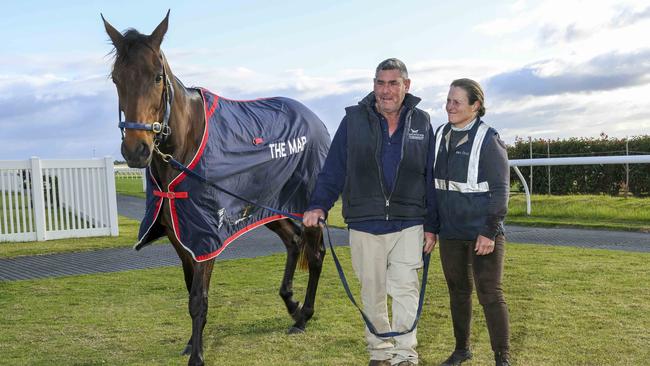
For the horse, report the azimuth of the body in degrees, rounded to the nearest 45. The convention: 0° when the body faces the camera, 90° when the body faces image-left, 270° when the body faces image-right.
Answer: approximately 45°

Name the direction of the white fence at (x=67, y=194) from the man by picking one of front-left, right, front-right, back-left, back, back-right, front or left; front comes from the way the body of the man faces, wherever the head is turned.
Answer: back-right

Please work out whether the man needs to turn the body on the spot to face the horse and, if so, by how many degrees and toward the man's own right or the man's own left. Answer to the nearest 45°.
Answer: approximately 90° to the man's own right

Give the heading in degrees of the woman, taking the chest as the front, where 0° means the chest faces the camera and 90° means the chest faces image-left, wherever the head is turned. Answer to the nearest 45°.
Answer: approximately 45°

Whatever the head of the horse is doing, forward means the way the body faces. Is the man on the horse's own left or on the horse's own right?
on the horse's own left

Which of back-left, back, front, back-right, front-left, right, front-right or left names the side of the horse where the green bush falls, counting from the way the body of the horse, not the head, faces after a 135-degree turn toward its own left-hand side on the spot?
front-left

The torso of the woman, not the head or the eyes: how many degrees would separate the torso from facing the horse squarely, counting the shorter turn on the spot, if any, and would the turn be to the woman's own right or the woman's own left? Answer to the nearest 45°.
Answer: approximately 45° to the woman's own right

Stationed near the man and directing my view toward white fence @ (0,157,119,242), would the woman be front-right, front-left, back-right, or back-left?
back-right

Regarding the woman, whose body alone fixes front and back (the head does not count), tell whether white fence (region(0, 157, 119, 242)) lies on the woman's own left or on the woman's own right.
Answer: on the woman's own right

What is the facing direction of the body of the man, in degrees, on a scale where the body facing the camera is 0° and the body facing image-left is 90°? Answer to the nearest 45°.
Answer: approximately 0°
